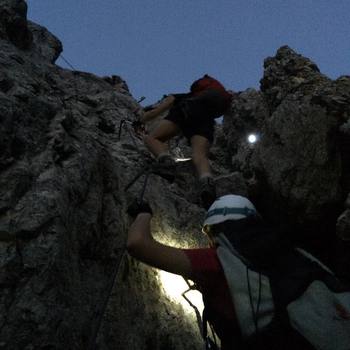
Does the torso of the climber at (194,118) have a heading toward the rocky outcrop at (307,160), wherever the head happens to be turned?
no

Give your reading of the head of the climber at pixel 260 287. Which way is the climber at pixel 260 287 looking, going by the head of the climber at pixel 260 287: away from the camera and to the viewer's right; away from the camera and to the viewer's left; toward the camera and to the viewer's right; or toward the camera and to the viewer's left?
away from the camera and to the viewer's left

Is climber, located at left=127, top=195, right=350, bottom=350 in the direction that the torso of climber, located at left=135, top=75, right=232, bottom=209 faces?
no

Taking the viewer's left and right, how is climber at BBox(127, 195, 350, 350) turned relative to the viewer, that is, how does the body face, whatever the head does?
facing away from the viewer and to the left of the viewer

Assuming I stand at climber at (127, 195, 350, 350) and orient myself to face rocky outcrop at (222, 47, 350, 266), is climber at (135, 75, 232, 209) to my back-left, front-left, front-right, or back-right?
front-left

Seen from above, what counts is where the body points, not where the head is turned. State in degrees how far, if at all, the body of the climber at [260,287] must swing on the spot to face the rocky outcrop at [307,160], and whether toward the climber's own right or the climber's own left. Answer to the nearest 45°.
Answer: approximately 45° to the climber's own right

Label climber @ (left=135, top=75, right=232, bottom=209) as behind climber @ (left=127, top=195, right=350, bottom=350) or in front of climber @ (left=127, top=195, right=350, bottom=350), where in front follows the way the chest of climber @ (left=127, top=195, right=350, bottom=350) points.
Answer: in front

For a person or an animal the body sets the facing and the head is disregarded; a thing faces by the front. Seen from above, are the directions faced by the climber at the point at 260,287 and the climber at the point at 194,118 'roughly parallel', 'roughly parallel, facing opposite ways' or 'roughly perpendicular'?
roughly parallel

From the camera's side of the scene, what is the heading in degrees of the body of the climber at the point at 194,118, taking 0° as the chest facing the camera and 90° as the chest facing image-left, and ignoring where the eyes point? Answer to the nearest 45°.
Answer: approximately 135°

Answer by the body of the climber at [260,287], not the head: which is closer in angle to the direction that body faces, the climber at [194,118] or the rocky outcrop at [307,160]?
the climber

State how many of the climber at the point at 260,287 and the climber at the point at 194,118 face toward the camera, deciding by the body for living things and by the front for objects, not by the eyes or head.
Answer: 0
